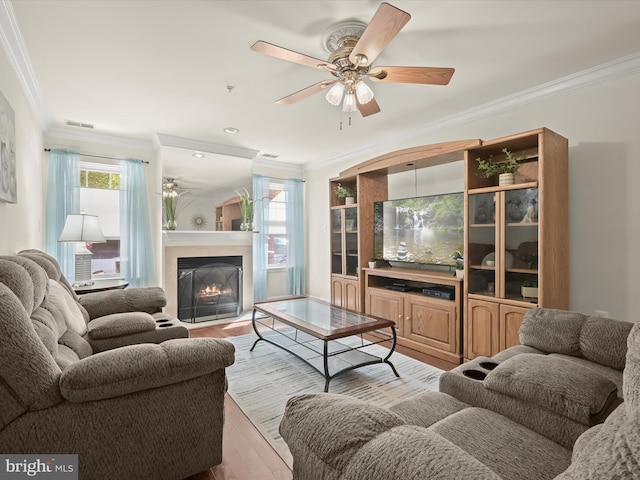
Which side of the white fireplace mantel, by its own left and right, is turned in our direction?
front

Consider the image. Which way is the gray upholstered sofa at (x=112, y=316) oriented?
to the viewer's right

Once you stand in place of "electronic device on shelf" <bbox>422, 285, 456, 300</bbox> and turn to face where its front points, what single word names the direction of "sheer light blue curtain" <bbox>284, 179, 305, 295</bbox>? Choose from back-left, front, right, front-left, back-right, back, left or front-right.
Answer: right

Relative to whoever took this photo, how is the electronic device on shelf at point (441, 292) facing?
facing the viewer and to the left of the viewer

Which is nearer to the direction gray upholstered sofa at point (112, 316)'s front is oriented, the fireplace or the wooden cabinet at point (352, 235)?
the wooden cabinet

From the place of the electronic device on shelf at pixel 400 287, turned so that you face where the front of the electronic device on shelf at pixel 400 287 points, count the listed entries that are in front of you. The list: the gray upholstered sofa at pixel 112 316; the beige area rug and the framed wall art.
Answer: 3

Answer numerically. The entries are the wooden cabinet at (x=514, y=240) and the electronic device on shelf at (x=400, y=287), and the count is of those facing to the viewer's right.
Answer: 0

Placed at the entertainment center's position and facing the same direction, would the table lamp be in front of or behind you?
in front

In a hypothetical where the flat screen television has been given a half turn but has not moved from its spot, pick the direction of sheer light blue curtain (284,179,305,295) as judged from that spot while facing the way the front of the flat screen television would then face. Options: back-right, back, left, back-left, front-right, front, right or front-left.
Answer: left

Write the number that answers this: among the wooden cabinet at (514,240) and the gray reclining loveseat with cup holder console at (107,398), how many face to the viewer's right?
1
